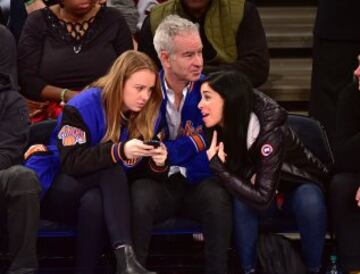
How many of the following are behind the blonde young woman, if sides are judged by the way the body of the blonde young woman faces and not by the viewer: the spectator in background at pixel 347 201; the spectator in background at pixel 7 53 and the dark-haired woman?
1

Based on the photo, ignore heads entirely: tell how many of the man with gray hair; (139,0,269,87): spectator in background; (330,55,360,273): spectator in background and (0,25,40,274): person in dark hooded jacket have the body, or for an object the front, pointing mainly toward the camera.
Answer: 4

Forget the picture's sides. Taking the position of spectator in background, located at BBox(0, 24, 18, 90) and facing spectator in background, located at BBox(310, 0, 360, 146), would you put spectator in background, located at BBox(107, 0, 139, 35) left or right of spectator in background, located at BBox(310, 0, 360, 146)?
left

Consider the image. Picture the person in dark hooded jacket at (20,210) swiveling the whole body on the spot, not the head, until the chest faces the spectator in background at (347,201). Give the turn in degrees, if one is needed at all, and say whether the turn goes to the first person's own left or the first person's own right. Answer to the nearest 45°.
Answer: approximately 90° to the first person's own left

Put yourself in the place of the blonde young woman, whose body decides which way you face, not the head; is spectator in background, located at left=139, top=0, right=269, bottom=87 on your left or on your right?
on your left

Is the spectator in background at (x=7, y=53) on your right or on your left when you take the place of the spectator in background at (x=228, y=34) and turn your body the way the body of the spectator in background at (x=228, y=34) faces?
on your right

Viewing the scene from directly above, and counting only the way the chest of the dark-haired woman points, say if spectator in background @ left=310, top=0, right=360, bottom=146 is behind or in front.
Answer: behind

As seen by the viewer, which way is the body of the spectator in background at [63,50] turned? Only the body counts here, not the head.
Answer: toward the camera

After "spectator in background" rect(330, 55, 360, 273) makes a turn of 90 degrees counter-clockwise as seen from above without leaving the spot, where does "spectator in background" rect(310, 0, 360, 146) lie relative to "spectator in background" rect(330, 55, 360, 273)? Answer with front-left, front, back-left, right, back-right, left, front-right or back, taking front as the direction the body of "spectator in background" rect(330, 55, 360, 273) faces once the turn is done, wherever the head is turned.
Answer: left

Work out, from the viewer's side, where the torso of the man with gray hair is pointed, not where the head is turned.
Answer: toward the camera
